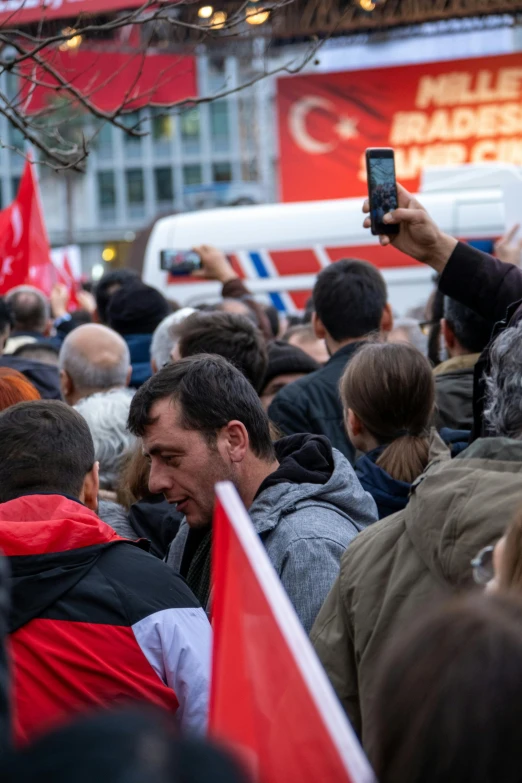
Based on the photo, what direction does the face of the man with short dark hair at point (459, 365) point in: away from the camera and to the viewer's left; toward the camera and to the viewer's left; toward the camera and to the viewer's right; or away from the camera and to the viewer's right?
away from the camera and to the viewer's left

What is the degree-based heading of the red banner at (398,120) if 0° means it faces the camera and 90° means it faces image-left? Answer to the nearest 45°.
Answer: approximately 0°

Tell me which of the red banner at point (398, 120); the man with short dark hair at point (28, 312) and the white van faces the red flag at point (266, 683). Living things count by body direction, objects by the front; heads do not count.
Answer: the red banner

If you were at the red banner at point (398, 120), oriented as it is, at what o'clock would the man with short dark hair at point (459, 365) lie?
The man with short dark hair is roughly at 12 o'clock from the red banner.

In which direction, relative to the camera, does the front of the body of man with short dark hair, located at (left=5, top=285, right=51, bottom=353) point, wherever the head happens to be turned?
away from the camera

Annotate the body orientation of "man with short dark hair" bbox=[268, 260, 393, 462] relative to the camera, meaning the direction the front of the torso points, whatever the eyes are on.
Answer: away from the camera

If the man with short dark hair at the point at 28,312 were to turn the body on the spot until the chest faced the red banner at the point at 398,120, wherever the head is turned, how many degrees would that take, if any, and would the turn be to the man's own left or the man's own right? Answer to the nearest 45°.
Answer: approximately 45° to the man's own right

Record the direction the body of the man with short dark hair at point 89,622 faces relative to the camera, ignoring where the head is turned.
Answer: away from the camera
